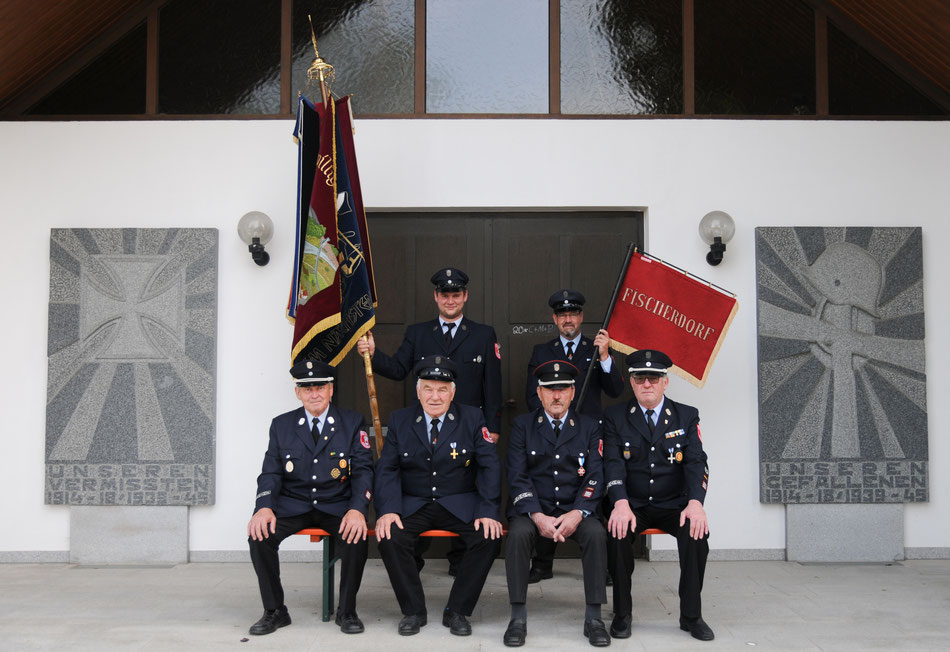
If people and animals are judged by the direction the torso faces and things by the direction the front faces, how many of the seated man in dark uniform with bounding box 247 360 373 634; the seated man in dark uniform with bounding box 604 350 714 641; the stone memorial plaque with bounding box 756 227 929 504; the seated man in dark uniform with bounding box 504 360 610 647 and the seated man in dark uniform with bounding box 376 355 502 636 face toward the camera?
5

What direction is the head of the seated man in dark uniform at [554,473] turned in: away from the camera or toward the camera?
toward the camera

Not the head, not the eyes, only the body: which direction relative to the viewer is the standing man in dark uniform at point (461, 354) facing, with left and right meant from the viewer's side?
facing the viewer

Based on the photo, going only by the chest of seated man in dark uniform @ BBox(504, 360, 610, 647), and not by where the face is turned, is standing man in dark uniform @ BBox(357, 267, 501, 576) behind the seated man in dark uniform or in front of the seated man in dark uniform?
behind

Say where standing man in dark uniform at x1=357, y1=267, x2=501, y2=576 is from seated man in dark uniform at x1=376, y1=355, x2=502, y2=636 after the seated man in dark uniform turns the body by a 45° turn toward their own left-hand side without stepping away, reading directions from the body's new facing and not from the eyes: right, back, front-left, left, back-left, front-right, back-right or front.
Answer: back-left

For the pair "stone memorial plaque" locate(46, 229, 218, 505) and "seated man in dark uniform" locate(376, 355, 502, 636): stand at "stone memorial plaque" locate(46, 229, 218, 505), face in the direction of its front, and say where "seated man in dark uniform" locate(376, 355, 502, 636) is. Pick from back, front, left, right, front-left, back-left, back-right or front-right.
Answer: front-left

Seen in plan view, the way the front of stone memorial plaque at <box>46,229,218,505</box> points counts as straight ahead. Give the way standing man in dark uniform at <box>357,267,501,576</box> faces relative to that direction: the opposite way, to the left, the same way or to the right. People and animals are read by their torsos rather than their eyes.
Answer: the same way

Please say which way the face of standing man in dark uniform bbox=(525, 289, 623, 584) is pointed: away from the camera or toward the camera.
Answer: toward the camera

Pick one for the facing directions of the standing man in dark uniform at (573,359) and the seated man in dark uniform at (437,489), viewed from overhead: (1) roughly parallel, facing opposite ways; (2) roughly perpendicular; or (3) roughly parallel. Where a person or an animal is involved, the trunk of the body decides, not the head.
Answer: roughly parallel

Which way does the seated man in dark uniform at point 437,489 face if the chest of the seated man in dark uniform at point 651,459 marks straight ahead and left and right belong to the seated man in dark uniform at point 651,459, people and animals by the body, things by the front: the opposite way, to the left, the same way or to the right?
the same way

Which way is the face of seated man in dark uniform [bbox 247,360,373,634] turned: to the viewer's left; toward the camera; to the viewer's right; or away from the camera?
toward the camera

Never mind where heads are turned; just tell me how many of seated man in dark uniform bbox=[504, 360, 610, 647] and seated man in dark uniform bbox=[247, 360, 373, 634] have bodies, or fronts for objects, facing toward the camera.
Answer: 2

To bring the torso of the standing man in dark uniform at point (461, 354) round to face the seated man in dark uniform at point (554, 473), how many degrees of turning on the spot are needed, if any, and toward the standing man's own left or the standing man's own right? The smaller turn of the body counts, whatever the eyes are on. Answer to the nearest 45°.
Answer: approximately 45° to the standing man's own left

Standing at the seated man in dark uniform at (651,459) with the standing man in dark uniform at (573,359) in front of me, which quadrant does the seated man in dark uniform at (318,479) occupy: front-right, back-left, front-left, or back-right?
front-left

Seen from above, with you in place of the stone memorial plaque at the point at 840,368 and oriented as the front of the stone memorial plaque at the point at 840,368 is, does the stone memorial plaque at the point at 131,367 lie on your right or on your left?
on your right

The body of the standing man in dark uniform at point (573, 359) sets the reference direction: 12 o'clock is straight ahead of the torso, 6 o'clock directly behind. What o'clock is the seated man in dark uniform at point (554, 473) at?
The seated man in dark uniform is roughly at 12 o'clock from the standing man in dark uniform.

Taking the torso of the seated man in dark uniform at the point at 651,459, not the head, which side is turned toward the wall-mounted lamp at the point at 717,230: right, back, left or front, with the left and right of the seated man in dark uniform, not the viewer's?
back

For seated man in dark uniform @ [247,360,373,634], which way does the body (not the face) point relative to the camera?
toward the camera

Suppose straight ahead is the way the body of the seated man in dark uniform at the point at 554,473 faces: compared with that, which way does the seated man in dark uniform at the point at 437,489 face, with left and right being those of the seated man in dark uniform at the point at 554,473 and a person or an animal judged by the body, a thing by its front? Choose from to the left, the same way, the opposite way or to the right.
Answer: the same way
